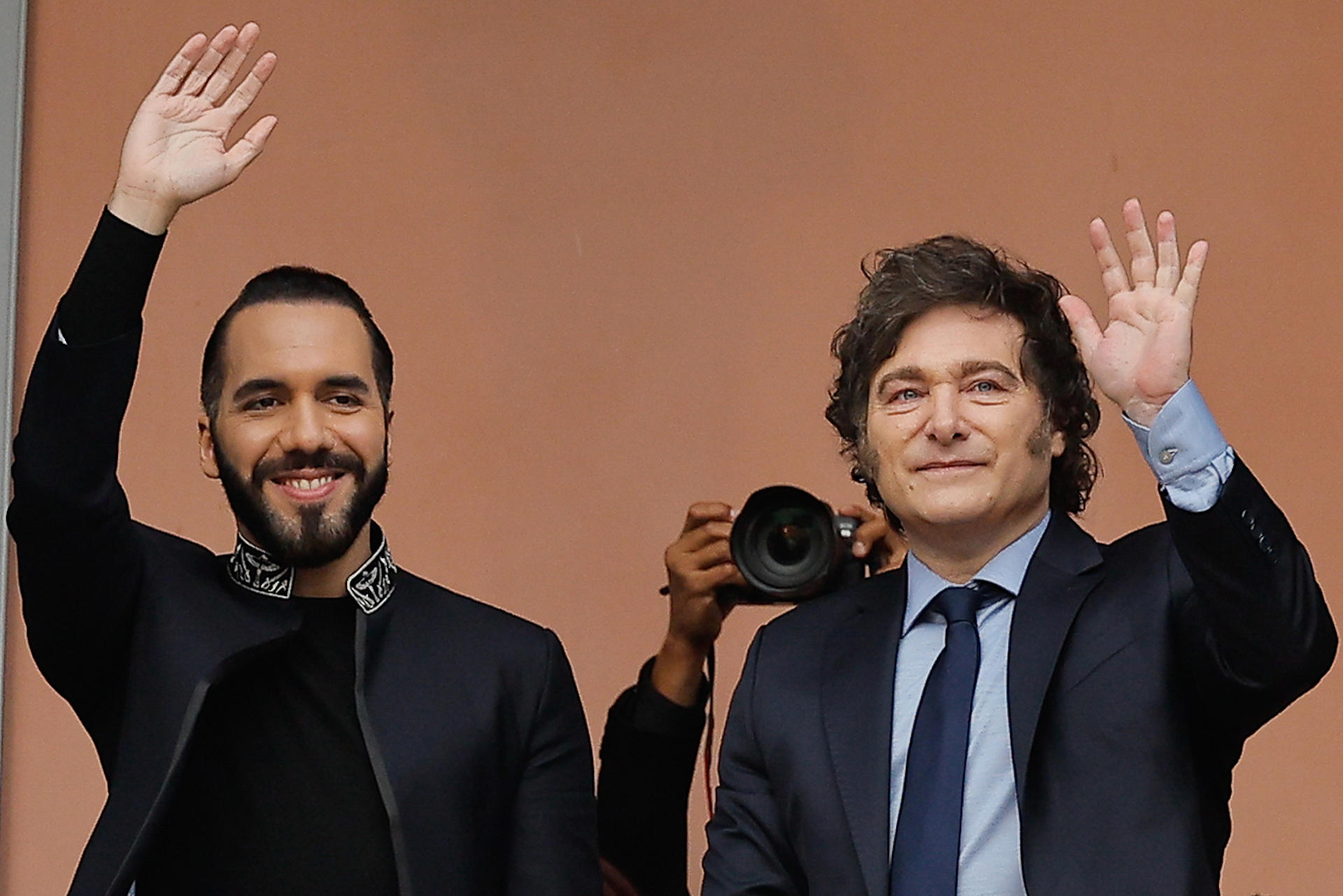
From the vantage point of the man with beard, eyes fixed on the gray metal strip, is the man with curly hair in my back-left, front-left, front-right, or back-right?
back-right

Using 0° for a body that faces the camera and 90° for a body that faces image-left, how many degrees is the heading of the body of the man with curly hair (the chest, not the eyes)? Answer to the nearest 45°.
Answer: approximately 0°

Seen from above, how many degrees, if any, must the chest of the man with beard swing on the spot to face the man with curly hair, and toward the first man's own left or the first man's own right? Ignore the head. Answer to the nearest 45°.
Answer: approximately 90° to the first man's own left

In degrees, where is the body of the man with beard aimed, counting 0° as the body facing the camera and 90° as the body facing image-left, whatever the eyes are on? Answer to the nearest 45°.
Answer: approximately 0°

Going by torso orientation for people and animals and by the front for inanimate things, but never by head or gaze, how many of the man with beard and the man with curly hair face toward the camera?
2

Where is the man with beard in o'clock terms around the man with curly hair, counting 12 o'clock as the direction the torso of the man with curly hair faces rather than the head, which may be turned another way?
The man with beard is roughly at 3 o'clock from the man with curly hair.

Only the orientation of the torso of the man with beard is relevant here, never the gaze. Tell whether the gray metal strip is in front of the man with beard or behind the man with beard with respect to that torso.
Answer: behind
